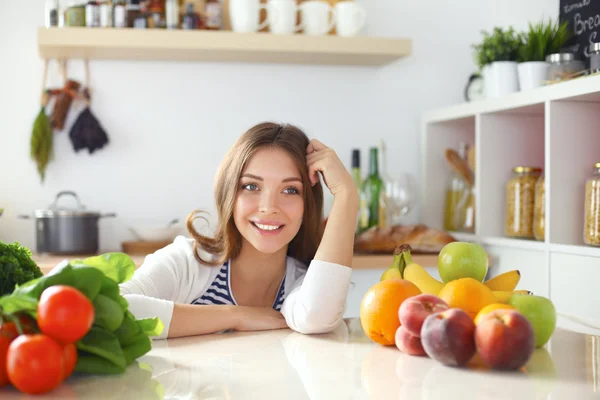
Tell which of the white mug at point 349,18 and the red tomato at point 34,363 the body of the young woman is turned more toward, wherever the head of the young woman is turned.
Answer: the red tomato

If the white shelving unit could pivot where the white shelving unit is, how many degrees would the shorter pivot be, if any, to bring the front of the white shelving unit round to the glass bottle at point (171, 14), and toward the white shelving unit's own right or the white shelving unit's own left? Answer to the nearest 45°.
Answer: approximately 45° to the white shelving unit's own right

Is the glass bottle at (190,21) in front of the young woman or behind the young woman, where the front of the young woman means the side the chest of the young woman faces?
behind

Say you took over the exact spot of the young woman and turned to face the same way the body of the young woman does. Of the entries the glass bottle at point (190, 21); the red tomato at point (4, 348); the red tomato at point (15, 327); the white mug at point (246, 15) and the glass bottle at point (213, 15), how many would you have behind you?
3

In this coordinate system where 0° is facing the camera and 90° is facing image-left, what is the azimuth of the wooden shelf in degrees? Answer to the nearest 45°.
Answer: approximately 0°

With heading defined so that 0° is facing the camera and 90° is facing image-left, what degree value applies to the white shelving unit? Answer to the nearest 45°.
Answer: approximately 45°

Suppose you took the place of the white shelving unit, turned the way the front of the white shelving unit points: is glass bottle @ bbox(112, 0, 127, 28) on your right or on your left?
on your right

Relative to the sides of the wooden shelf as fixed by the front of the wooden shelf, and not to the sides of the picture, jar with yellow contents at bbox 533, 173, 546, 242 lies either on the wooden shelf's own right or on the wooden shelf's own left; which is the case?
on the wooden shelf's own left

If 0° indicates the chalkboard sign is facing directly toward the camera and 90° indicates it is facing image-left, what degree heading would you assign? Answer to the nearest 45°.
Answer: approximately 45°

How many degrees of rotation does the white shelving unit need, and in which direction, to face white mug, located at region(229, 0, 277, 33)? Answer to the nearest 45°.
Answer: approximately 45° to its right

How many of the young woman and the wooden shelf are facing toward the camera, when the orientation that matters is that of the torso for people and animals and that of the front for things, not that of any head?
2

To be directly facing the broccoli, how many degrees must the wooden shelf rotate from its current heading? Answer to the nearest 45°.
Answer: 0° — it already faces it
